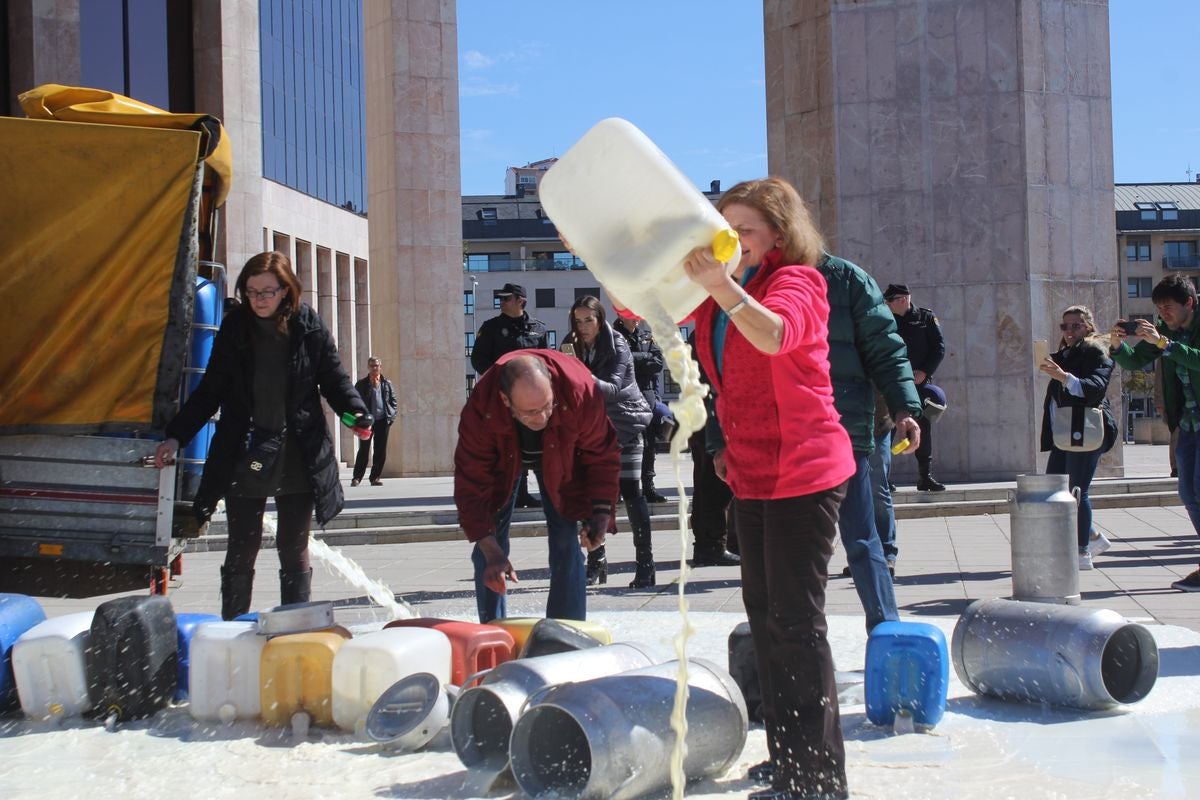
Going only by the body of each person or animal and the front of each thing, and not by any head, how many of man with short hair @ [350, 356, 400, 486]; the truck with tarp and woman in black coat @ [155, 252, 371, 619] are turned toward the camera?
2

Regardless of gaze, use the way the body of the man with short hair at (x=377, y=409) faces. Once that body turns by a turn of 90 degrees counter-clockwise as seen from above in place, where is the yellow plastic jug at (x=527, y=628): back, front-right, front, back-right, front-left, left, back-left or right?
right

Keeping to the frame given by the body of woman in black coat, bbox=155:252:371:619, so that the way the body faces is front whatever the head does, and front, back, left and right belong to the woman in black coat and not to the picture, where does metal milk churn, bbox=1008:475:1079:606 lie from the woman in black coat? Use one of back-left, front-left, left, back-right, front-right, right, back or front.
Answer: left

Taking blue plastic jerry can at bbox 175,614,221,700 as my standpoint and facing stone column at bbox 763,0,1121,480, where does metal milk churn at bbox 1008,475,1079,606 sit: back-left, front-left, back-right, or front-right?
front-right

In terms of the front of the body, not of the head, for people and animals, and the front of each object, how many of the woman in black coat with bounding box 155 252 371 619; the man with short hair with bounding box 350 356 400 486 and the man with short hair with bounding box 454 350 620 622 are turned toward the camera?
3

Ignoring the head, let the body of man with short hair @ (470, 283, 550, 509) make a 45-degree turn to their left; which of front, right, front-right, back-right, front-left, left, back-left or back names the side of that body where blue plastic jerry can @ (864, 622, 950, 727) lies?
front-right

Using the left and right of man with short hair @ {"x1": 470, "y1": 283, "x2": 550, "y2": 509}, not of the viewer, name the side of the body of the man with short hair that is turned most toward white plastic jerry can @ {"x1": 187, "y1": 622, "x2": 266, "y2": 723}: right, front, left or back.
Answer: front

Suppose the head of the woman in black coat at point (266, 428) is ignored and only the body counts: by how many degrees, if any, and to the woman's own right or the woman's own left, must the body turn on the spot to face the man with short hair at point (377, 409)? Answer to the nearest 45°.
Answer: approximately 180°

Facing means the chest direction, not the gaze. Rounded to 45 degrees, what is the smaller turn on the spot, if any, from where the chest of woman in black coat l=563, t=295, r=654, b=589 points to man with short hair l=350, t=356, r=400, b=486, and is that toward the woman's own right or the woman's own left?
approximately 135° to the woman's own right

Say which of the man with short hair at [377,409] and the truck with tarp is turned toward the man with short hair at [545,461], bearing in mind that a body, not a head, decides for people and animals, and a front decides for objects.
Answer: the man with short hair at [377,409]

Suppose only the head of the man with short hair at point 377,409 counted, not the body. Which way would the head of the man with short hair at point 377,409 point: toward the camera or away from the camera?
toward the camera

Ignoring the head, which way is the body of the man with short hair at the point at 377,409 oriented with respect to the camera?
toward the camera

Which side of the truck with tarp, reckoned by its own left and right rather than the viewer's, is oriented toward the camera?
left

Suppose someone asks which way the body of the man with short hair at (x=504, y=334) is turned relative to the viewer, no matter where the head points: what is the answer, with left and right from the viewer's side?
facing the viewer

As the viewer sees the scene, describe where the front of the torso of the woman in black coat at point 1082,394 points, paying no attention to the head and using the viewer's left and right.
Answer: facing the viewer and to the left of the viewer
